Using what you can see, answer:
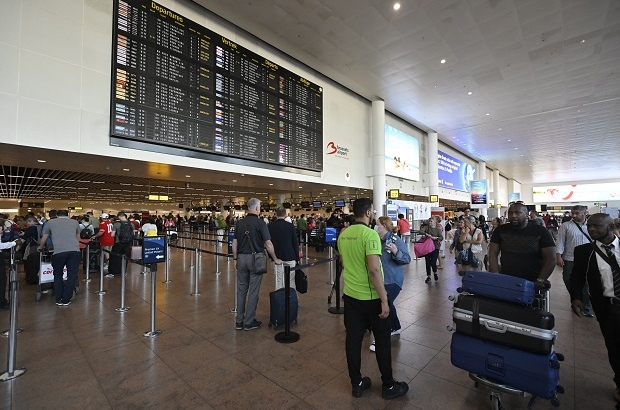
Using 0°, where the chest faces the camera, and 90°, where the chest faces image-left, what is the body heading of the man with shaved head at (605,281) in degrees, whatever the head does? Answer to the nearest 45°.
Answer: approximately 0°

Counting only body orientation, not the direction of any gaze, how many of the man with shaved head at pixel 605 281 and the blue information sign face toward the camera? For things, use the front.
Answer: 2

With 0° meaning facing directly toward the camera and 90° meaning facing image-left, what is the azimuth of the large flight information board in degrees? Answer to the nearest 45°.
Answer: approximately 315°

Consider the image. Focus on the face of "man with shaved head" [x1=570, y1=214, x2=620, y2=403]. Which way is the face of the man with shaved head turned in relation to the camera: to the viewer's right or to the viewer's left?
to the viewer's left

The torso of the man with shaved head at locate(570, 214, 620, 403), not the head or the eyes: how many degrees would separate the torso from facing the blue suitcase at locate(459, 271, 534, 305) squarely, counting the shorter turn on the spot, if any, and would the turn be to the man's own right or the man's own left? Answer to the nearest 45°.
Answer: approximately 45° to the man's own right

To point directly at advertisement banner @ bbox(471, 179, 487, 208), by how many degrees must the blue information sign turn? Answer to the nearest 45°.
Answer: approximately 90° to its left

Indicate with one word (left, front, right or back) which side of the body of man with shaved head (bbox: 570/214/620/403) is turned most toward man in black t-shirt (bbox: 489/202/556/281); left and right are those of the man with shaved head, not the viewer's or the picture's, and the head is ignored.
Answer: right
